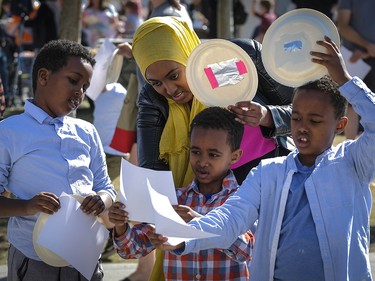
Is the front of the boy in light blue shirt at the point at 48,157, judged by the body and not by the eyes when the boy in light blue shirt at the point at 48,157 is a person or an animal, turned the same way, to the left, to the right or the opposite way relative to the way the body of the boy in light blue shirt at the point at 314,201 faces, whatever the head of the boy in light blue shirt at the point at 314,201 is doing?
to the left

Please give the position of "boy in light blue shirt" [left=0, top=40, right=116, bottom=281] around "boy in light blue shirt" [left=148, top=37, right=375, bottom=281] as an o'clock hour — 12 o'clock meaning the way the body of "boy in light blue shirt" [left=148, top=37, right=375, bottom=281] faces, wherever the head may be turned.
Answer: "boy in light blue shirt" [left=0, top=40, right=116, bottom=281] is roughly at 2 o'clock from "boy in light blue shirt" [left=148, top=37, right=375, bottom=281].

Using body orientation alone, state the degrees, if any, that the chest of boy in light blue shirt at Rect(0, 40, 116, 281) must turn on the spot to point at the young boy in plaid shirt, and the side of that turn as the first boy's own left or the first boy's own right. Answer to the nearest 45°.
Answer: approximately 45° to the first boy's own left

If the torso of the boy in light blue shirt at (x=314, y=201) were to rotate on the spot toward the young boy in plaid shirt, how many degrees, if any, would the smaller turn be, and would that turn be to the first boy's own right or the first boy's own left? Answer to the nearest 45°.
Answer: approximately 90° to the first boy's own right

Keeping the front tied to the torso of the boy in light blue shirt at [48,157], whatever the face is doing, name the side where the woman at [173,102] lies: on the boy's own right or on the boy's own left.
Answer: on the boy's own left

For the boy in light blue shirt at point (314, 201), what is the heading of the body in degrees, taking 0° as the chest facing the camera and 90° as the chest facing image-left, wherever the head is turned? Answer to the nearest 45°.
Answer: approximately 45°

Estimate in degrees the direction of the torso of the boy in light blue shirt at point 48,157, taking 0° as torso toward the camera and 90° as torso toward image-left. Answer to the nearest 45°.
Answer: approximately 315°

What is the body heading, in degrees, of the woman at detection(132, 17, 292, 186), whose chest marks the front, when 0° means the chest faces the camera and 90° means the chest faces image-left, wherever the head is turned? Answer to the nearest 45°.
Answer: approximately 0°
